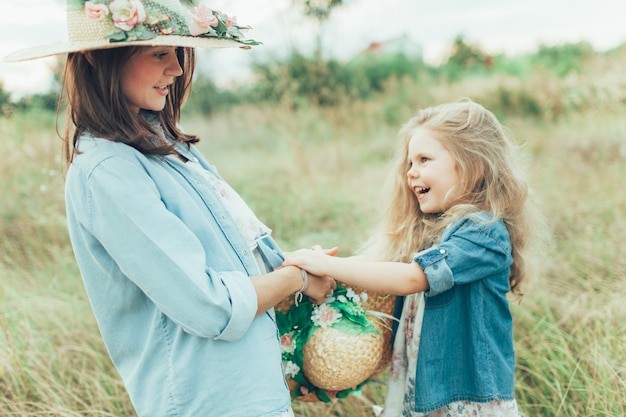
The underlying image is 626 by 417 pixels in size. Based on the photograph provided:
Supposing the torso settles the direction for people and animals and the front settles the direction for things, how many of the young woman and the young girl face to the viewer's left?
1

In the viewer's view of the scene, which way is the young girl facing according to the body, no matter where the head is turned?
to the viewer's left

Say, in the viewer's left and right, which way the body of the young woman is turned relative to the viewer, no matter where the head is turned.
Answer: facing to the right of the viewer

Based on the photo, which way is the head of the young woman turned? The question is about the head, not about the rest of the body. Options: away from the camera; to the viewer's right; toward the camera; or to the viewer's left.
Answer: to the viewer's right

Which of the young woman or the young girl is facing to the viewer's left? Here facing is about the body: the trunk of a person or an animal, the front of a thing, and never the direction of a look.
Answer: the young girl

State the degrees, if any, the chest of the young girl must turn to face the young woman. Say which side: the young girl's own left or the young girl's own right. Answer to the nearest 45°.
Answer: approximately 45° to the young girl's own left

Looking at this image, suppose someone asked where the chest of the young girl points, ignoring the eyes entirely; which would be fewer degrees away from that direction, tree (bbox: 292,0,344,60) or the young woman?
the young woman

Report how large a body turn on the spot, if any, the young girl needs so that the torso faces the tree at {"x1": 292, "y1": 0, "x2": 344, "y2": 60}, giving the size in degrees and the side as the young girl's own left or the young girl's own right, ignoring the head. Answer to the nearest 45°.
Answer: approximately 90° to the young girl's own right

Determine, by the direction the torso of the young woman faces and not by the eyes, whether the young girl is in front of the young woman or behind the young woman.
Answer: in front

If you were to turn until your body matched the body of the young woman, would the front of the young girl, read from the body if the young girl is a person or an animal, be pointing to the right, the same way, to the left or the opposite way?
the opposite way

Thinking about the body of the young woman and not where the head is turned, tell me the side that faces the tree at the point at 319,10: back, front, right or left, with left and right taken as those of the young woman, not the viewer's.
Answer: left
